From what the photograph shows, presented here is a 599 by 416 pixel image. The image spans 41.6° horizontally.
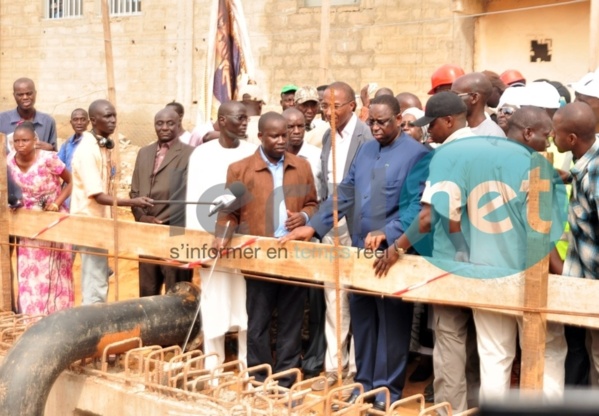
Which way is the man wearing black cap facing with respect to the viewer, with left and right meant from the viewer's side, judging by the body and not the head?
facing to the left of the viewer

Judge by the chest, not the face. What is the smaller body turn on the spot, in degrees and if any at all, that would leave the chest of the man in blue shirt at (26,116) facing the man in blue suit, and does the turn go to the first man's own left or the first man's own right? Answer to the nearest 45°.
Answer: approximately 45° to the first man's own left

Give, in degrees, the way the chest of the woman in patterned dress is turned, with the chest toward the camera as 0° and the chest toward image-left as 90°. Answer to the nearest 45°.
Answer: approximately 45°

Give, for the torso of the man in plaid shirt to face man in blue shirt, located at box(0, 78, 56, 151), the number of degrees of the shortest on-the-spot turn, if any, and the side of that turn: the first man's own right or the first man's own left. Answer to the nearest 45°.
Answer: approximately 45° to the first man's own right

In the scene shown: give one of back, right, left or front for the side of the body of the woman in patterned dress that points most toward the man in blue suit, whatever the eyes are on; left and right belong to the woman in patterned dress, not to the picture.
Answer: left

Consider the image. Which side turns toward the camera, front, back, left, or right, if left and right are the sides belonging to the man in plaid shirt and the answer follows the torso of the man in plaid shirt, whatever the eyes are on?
left
